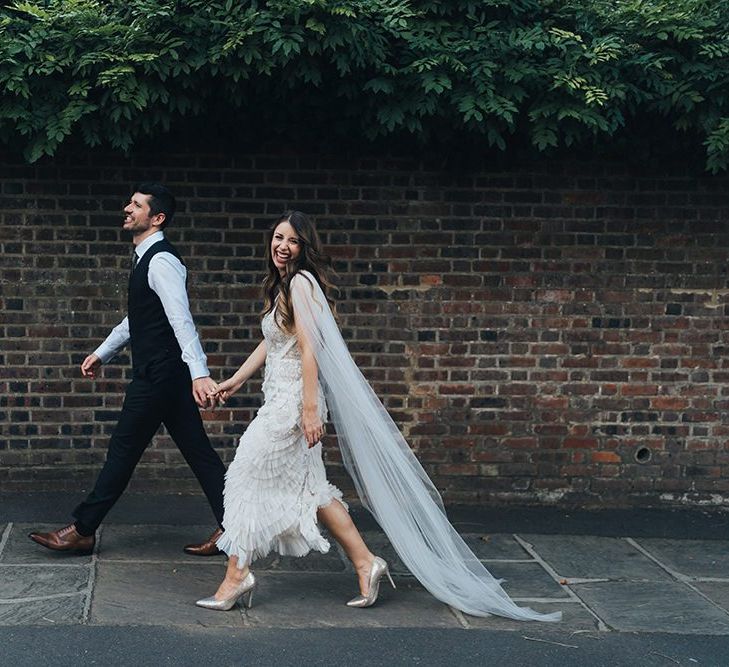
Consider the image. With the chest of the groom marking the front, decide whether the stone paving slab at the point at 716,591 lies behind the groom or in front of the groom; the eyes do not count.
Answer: behind

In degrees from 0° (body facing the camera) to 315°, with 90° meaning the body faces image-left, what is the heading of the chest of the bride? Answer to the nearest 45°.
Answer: approximately 90°

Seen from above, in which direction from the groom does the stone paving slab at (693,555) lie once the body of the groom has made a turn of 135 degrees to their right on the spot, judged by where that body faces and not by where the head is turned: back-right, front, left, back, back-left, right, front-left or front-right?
front-right

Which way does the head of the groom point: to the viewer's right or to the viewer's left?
to the viewer's left

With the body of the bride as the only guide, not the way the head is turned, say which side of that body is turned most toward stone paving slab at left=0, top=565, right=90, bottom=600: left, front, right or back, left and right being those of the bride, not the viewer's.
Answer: front

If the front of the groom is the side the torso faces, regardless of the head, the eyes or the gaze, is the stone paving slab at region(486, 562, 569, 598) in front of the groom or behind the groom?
behind

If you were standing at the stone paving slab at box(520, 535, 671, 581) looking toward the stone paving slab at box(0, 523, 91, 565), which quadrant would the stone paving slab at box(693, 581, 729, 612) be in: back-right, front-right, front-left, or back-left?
back-left
